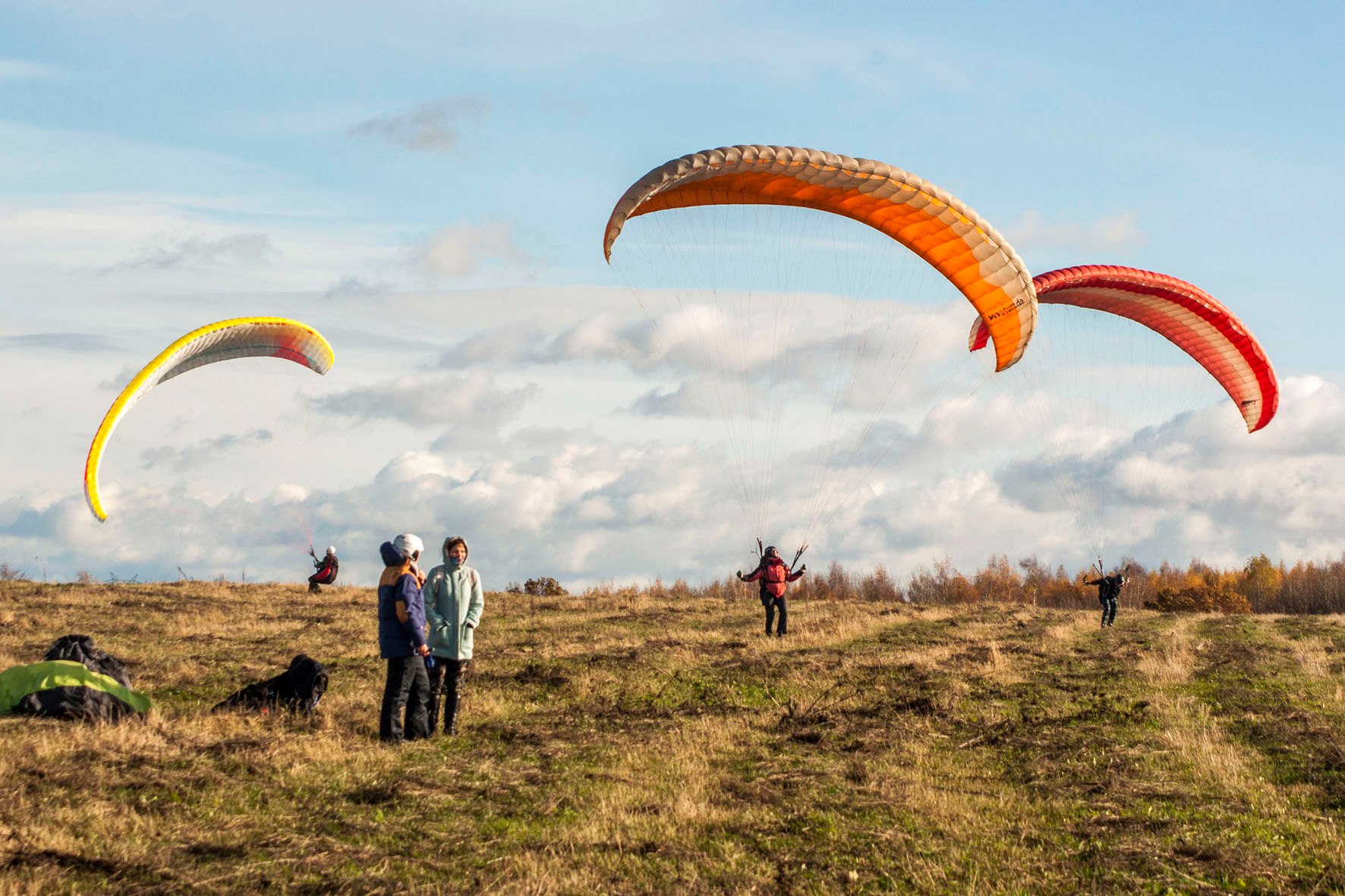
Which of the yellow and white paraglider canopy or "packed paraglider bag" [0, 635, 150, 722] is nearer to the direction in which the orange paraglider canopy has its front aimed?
the packed paraglider bag

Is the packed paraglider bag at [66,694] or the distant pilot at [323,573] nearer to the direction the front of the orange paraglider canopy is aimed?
the packed paraglider bag

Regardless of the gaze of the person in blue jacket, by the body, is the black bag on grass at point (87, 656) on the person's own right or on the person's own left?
on the person's own left

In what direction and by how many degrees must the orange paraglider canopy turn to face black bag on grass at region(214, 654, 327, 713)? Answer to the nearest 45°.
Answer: approximately 45° to its right

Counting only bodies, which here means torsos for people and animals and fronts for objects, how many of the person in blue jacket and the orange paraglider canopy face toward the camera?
1

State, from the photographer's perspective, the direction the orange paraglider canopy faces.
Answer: facing the viewer

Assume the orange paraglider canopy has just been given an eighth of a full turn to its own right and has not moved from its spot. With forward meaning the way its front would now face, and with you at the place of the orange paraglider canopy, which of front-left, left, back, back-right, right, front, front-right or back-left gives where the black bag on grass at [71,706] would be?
front

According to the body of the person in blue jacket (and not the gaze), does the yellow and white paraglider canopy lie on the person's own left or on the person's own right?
on the person's own left

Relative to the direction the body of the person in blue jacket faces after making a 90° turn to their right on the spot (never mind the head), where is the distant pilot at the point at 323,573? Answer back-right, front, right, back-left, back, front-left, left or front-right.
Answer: back-left

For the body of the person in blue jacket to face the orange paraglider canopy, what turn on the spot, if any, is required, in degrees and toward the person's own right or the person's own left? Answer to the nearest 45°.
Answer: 0° — they already face it

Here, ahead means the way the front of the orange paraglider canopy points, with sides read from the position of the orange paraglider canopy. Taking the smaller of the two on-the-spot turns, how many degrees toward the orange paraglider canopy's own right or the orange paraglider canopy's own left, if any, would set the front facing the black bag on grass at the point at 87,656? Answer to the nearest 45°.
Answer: approximately 45° to the orange paraglider canopy's own right

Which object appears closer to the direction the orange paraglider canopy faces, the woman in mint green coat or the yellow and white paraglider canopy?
the woman in mint green coat

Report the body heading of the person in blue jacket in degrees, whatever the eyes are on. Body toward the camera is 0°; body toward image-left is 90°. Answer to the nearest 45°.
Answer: approximately 225°

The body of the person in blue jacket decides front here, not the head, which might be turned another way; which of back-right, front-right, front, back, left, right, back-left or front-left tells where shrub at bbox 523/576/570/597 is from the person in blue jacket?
front-left
